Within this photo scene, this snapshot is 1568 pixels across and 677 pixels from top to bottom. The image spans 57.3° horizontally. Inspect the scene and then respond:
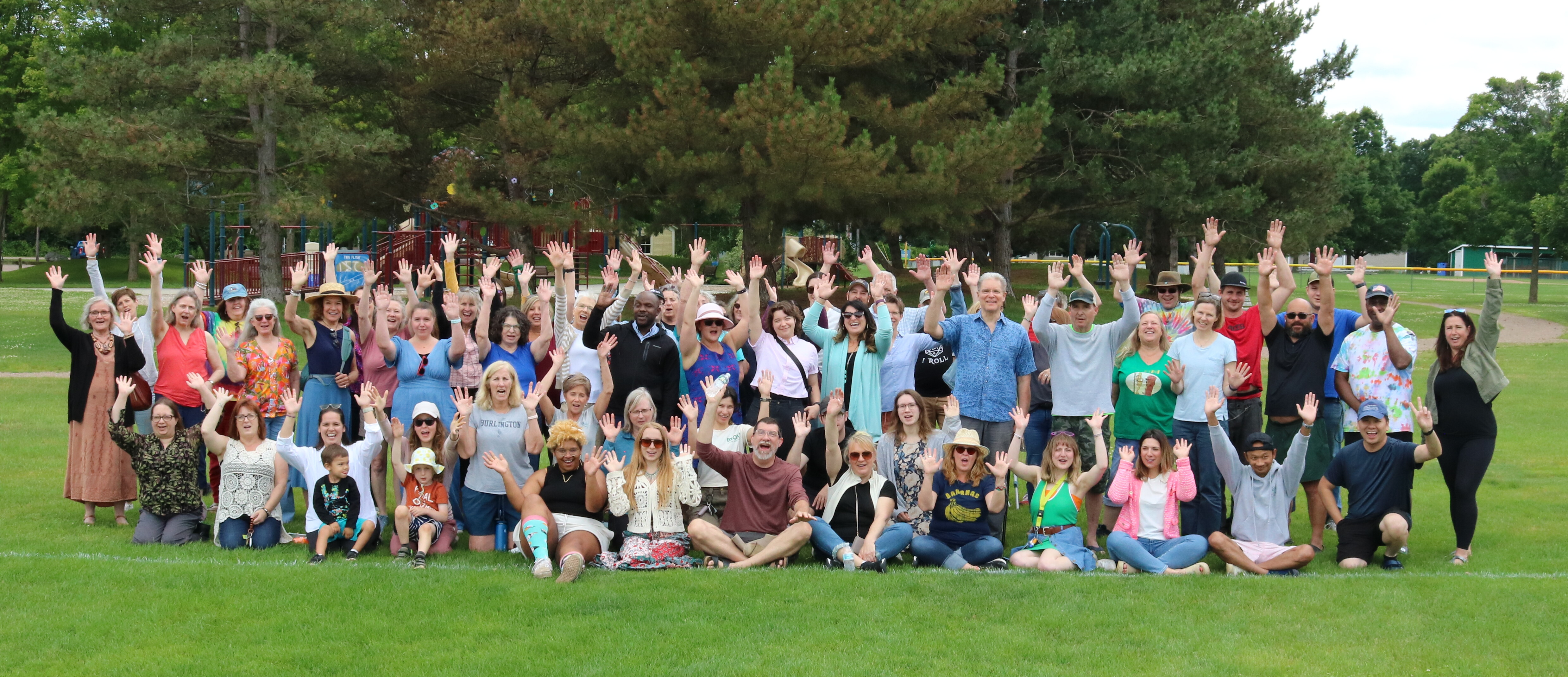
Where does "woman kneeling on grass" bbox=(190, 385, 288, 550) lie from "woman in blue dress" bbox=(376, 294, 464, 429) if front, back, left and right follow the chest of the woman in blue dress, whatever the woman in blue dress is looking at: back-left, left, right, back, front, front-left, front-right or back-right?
right

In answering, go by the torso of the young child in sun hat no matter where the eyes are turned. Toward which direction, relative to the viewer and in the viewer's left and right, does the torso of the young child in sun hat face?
facing the viewer

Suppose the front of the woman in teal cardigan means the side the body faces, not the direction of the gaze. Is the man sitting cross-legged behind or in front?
in front

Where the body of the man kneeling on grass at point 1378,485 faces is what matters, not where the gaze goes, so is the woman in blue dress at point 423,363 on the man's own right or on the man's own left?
on the man's own right

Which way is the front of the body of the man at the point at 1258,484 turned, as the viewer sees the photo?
toward the camera

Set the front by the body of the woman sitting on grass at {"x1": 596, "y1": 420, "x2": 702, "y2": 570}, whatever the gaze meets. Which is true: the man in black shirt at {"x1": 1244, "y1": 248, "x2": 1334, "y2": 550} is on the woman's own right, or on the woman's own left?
on the woman's own left

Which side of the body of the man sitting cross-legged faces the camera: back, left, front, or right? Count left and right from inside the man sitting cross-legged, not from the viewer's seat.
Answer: front

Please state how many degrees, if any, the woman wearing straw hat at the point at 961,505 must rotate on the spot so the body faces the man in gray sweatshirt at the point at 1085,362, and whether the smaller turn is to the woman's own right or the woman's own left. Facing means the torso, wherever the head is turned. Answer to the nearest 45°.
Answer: approximately 135° to the woman's own left

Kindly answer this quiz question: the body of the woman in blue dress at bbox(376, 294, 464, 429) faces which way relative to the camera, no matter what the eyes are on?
toward the camera

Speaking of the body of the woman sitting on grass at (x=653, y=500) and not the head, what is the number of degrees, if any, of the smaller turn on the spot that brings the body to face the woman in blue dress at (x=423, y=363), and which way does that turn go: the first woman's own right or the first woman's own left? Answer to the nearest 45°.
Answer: approximately 135° to the first woman's own right

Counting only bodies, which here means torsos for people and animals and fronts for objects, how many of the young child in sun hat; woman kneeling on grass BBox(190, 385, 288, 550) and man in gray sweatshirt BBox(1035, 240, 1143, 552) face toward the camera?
3

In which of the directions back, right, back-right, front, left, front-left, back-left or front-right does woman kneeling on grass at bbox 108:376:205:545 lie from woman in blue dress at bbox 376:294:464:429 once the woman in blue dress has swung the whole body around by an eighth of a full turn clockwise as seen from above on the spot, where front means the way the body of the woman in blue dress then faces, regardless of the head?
front-right

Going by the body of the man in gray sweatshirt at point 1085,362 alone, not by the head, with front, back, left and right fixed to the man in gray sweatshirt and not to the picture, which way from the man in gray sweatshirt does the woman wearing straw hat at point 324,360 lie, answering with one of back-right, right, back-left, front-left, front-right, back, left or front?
right

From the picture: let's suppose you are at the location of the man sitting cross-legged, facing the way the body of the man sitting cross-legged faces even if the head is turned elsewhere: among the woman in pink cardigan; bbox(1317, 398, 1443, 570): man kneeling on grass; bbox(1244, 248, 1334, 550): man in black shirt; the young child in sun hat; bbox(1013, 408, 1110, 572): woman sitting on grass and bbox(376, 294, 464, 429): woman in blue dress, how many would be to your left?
4

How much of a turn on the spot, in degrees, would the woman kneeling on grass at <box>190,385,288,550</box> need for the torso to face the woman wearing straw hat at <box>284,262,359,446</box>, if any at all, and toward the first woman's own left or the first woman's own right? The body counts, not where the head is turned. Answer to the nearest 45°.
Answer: approximately 135° to the first woman's own left
